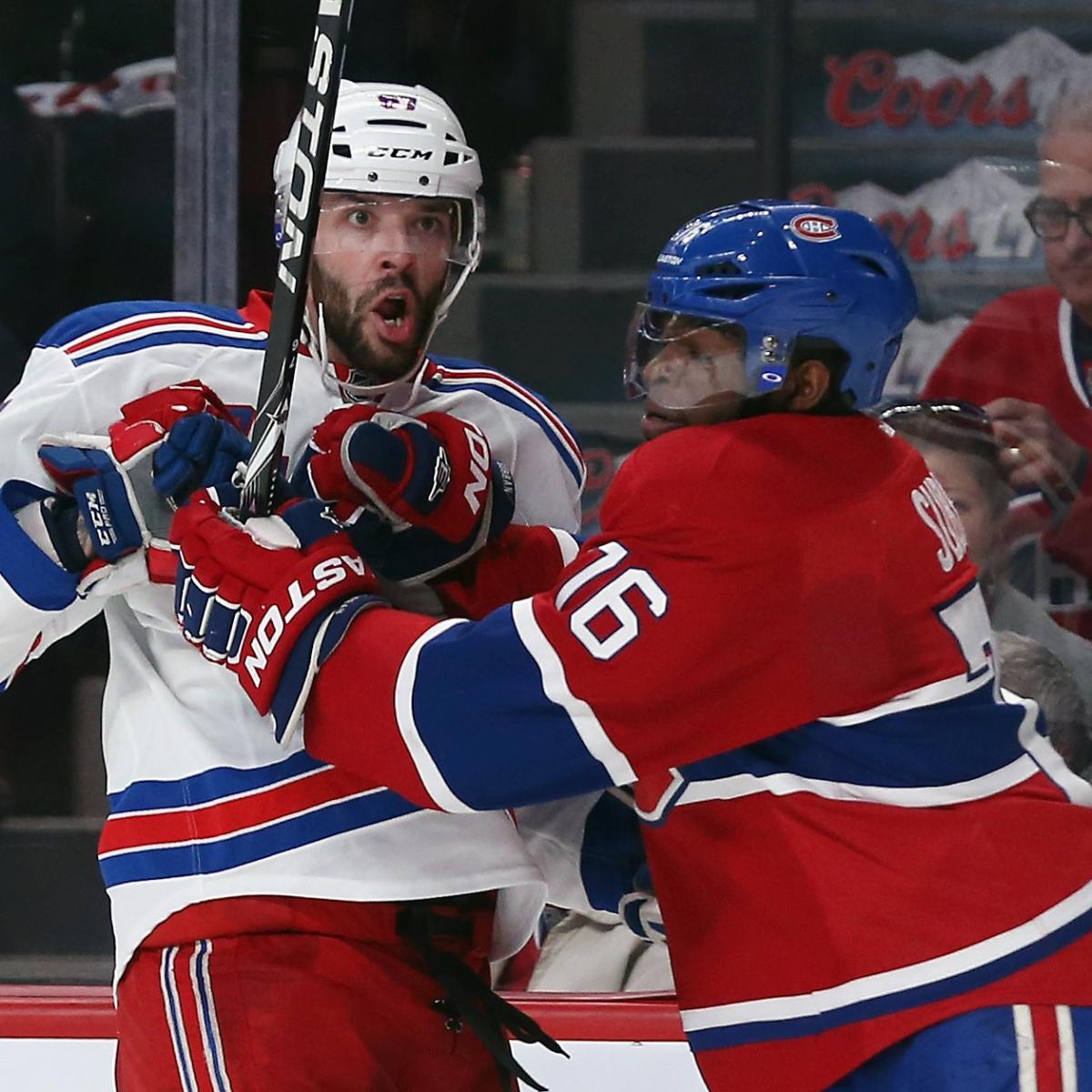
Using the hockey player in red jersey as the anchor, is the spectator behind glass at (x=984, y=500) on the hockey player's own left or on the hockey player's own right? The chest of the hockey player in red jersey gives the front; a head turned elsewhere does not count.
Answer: on the hockey player's own right

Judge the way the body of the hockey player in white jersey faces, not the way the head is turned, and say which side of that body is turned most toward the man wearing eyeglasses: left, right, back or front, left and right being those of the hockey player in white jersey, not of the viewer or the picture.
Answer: left

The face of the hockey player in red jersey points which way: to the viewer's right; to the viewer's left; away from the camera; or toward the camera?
to the viewer's left

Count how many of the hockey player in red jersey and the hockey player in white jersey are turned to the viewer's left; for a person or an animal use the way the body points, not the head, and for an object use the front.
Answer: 1

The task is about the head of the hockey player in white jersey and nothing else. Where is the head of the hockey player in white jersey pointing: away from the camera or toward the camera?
toward the camera

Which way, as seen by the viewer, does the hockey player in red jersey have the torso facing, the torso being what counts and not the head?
to the viewer's left

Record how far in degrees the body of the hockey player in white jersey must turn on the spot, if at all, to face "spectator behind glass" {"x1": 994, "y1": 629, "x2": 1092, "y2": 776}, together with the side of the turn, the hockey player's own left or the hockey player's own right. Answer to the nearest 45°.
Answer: approximately 90° to the hockey player's own left

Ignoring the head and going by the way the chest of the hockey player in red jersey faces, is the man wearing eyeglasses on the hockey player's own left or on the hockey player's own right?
on the hockey player's own right

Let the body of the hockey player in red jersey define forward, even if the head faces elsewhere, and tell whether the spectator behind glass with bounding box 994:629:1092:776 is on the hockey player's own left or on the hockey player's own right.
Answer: on the hockey player's own right
